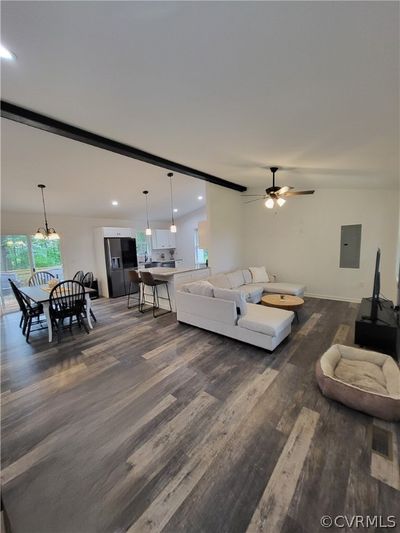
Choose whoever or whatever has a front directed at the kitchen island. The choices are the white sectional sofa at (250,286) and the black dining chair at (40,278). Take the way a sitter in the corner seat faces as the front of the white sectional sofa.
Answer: the black dining chair

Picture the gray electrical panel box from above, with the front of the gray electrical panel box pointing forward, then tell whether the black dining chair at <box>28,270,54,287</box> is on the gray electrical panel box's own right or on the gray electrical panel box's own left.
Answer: on the gray electrical panel box's own right

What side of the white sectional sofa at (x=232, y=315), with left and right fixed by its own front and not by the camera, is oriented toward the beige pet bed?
front

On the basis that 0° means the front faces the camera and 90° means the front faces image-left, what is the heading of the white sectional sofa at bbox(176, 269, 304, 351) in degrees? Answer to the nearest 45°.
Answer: approximately 315°

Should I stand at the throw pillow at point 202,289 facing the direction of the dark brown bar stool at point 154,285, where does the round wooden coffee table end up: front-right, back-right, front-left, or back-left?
back-right

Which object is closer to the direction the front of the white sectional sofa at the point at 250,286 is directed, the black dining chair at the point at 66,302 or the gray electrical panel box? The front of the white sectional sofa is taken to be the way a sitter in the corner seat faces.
the gray electrical panel box

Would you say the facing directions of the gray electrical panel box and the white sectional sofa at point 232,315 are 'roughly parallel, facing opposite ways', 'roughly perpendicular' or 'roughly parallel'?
roughly perpendicular

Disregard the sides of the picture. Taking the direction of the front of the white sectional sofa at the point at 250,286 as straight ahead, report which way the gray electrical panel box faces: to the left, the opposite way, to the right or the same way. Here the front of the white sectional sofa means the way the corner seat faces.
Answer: to the right

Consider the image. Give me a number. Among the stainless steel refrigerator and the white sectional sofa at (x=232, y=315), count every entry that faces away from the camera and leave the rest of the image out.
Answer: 0

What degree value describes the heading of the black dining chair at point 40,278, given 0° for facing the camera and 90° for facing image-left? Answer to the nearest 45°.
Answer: approximately 315°

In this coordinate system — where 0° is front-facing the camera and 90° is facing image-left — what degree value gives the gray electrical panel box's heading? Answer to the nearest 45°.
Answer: approximately 0°

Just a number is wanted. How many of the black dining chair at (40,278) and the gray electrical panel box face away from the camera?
0
